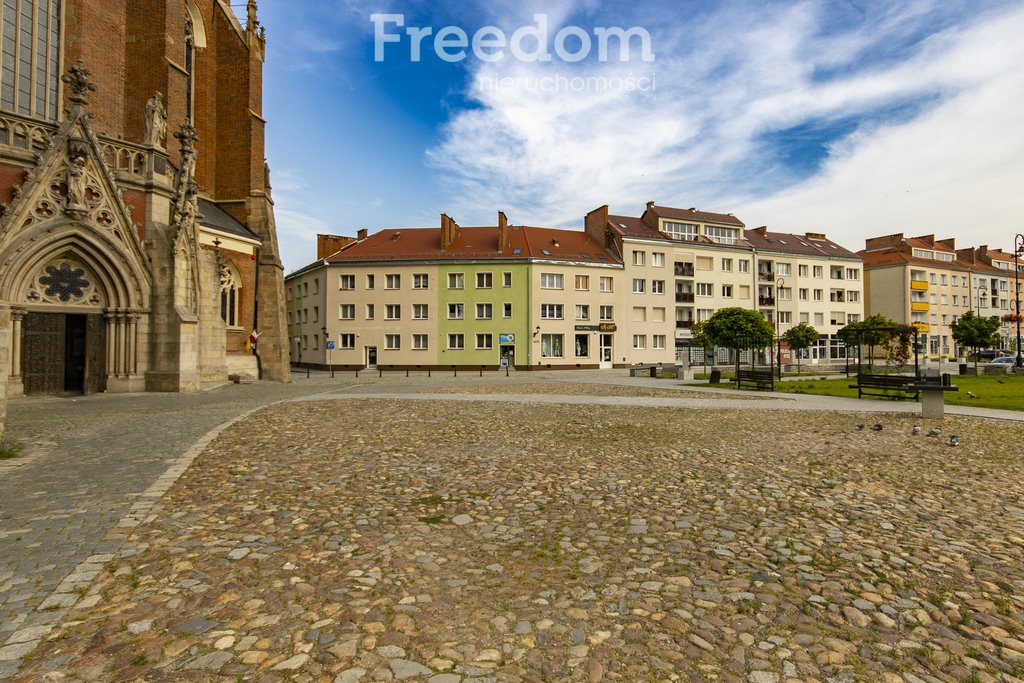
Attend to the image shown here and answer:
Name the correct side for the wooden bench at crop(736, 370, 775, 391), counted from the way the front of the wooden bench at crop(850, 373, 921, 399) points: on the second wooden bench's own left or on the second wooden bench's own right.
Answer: on the second wooden bench's own right

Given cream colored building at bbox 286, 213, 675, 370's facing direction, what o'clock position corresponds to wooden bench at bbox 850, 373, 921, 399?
The wooden bench is roughly at 11 o'clock from the cream colored building.

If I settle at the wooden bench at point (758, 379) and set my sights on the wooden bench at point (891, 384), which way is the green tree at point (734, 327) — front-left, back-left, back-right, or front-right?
back-left

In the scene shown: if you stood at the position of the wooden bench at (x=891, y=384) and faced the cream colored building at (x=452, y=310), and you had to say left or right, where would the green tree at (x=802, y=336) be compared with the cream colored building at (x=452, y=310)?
right

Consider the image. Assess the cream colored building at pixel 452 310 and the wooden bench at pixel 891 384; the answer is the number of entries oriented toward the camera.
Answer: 2

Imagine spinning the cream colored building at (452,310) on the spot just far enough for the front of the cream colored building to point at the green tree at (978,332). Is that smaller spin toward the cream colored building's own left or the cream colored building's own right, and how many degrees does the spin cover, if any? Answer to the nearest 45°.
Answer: approximately 90° to the cream colored building's own left

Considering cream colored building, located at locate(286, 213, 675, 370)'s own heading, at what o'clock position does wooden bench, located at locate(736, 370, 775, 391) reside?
The wooden bench is roughly at 11 o'clock from the cream colored building.

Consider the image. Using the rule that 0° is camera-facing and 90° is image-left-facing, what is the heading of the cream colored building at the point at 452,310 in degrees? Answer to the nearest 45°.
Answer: approximately 0°

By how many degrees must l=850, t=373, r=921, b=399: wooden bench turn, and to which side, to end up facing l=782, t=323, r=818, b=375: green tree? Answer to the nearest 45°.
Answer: approximately 180°

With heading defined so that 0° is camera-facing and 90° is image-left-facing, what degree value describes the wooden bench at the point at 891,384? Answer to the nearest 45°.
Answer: approximately 0°
